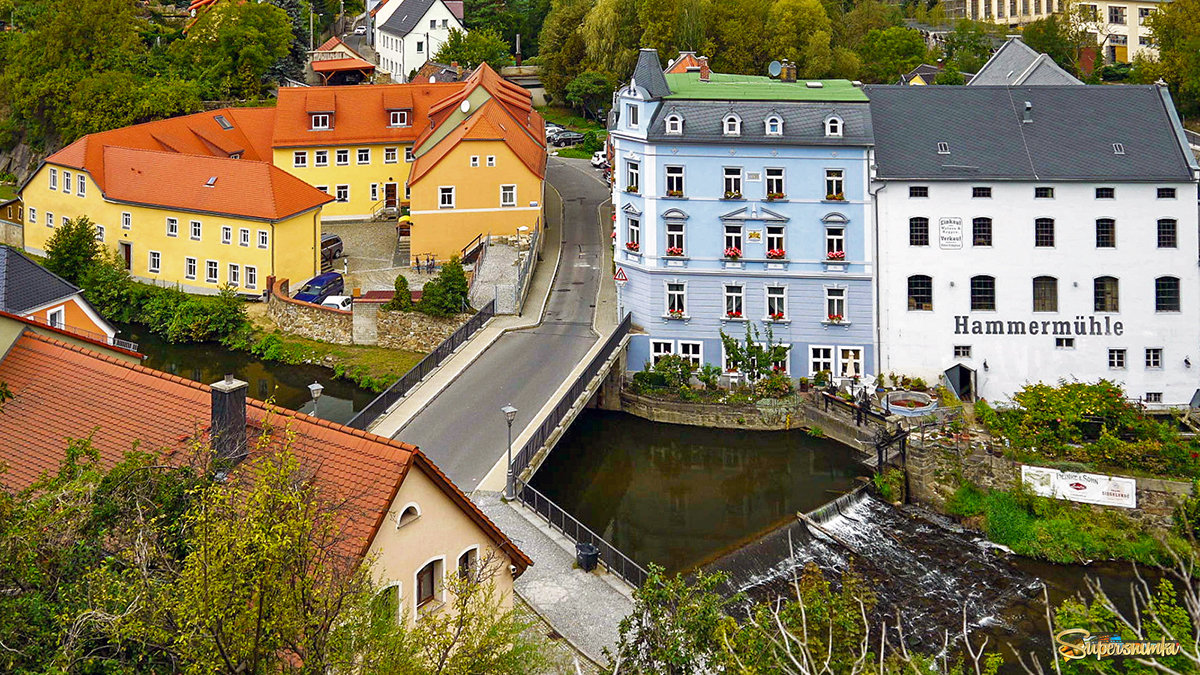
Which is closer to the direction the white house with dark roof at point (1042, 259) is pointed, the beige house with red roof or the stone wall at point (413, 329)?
the beige house with red roof

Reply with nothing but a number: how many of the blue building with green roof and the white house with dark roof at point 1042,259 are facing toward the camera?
2

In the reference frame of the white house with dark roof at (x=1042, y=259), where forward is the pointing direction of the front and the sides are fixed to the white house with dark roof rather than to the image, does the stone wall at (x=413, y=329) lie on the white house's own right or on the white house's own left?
on the white house's own right

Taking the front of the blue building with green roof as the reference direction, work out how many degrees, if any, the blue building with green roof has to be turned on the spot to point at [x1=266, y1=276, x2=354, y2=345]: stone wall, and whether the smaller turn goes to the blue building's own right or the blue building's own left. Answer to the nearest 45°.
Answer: approximately 90° to the blue building's own right

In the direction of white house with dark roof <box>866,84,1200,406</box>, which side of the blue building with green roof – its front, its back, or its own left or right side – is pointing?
left

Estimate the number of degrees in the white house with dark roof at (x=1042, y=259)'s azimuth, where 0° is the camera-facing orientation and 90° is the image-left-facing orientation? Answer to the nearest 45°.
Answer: approximately 0°
